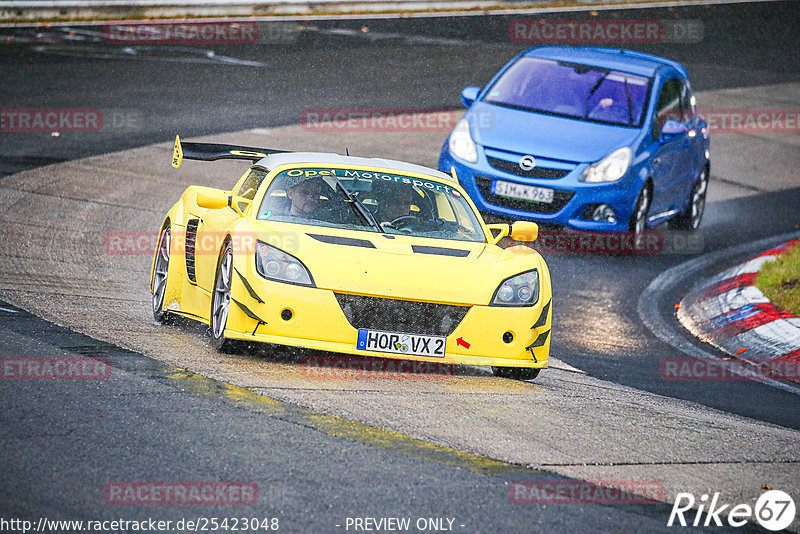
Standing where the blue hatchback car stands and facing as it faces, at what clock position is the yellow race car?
The yellow race car is roughly at 11 o'clock from the blue hatchback car.

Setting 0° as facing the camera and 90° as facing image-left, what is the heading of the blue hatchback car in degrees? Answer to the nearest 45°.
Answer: approximately 45°

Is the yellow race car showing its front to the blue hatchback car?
no

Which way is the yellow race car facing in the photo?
toward the camera

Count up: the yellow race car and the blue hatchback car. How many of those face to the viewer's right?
0
